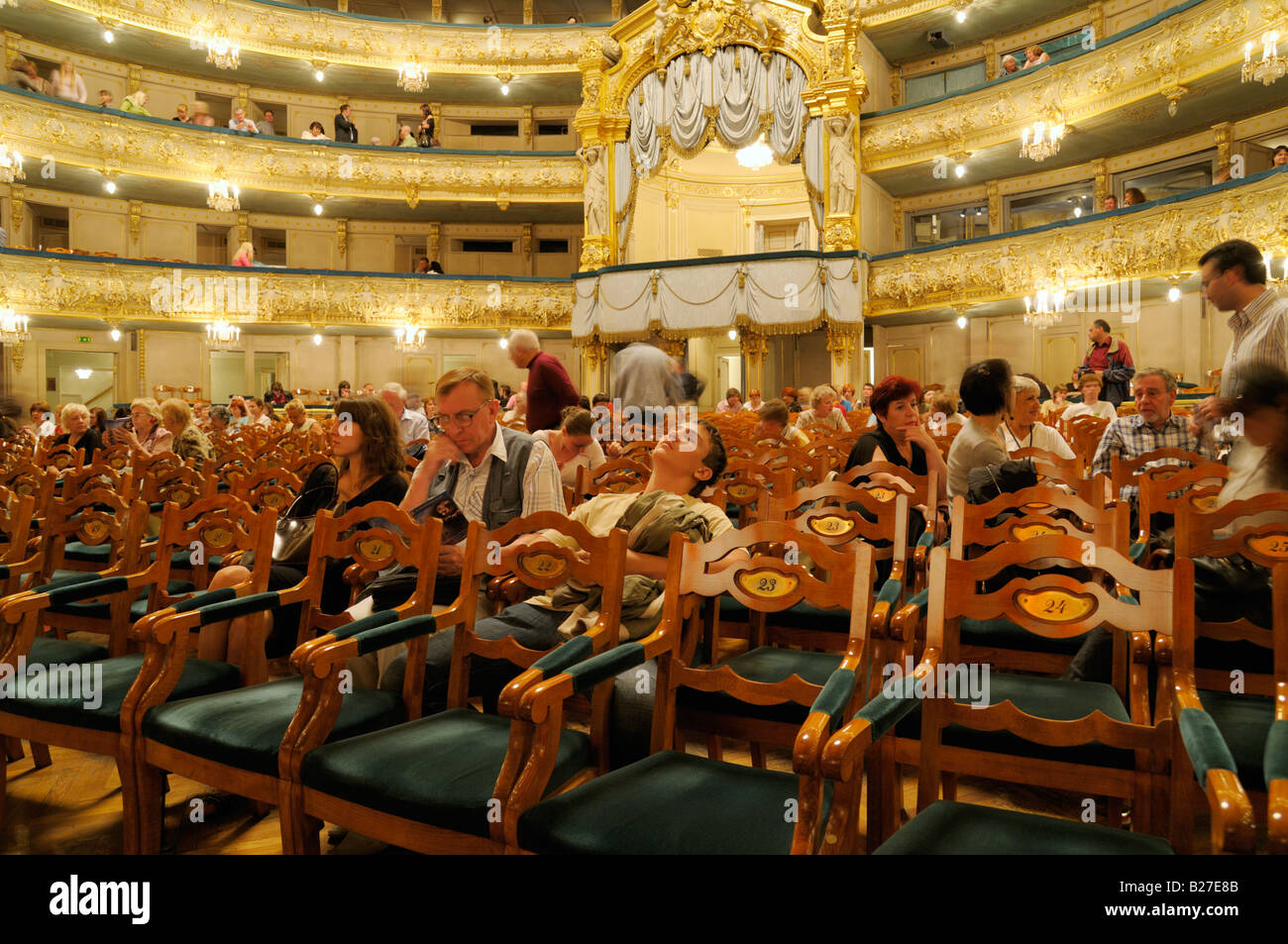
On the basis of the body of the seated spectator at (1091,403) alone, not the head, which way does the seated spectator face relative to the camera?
toward the camera

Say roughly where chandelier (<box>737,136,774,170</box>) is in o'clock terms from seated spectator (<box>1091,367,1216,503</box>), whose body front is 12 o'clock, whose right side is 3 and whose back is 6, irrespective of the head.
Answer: The chandelier is roughly at 5 o'clock from the seated spectator.

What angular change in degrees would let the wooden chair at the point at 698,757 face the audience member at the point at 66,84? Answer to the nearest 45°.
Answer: approximately 90° to its right

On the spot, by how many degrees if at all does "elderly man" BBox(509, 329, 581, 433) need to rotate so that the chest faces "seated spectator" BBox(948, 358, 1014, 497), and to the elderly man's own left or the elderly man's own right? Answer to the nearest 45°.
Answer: approximately 135° to the elderly man's own left

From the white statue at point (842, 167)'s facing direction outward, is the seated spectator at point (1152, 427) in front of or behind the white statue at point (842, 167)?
in front

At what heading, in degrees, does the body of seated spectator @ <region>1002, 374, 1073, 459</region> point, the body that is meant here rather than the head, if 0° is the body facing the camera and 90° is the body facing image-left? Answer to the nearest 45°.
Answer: approximately 315°

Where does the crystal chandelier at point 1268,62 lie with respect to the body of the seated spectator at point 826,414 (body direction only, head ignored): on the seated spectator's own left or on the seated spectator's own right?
on the seated spectator's own left

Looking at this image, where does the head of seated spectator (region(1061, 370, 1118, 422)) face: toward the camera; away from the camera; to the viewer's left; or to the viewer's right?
toward the camera

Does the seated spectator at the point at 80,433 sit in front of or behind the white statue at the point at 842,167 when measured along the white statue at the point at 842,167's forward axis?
in front

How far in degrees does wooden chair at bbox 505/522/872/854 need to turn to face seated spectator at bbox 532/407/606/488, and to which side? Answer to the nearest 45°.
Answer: approximately 135° to its right

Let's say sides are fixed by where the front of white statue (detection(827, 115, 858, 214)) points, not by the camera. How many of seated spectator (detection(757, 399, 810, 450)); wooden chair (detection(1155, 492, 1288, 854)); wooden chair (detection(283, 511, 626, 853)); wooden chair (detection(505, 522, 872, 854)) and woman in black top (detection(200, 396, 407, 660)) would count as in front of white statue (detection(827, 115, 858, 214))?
5

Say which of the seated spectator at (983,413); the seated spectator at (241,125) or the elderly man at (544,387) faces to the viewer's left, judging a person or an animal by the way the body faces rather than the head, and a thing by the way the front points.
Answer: the elderly man

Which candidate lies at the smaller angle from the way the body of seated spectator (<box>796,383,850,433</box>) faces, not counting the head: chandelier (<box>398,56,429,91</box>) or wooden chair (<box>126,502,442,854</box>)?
the wooden chair
